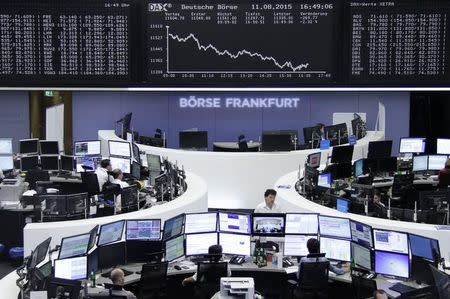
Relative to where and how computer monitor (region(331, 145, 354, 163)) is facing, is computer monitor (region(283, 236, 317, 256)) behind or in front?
in front

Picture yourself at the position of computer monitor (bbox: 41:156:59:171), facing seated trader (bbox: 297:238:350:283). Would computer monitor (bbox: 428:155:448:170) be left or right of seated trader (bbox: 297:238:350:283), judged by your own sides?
left

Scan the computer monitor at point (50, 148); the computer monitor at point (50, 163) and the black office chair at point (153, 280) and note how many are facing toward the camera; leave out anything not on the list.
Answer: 2

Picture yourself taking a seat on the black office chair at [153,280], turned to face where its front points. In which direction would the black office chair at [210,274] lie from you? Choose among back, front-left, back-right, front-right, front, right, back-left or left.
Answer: right

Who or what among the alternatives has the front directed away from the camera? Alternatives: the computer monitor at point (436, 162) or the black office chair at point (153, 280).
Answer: the black office chair

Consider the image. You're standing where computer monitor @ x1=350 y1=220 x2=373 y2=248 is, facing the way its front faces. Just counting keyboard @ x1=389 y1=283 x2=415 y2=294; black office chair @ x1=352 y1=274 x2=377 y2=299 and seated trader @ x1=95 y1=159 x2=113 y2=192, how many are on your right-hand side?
1

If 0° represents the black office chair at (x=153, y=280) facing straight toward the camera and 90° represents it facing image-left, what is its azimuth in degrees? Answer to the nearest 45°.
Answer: approximately 180°

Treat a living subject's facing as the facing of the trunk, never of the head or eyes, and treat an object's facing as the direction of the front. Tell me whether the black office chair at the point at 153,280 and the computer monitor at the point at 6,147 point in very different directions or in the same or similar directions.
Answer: very different directions

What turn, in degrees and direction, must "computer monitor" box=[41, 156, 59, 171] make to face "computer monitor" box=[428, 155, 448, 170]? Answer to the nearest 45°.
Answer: approximately 90° to its left
